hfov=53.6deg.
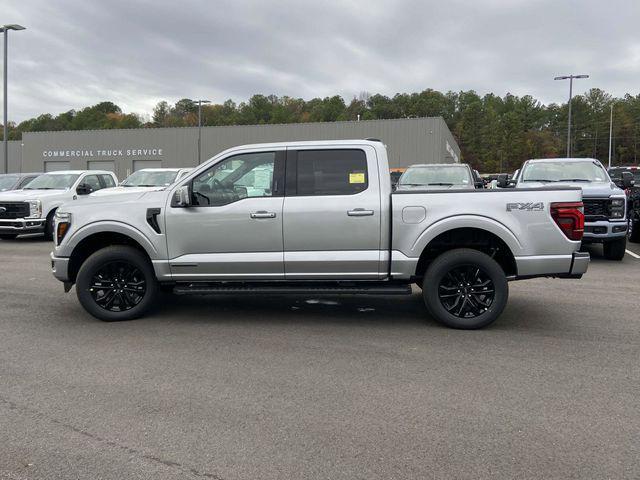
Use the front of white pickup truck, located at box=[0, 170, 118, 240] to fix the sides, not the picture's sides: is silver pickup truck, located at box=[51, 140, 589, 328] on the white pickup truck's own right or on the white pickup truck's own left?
on the white pickup truck's own left

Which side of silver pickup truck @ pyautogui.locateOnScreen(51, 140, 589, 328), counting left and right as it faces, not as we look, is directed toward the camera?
left

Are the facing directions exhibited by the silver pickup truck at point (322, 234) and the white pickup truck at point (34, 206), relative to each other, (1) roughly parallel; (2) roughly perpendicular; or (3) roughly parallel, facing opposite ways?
roughly perpendicular

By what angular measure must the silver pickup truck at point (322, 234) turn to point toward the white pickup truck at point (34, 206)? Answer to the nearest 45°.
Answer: approximately 45° to its right
